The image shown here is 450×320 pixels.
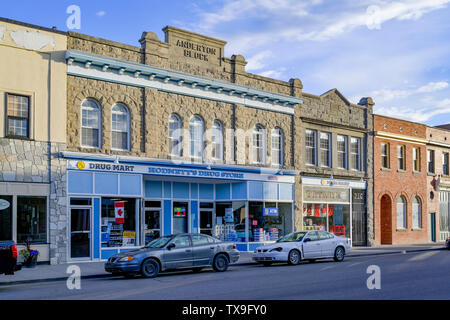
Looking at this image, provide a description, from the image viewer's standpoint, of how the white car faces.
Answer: facing the viewer and to the left of the viewer

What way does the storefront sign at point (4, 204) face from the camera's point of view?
toward the camera

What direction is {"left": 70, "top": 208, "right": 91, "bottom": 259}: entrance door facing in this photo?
toward the camera

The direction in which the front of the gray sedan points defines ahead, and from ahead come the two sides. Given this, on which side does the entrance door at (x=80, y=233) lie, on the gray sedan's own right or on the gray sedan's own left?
on the gray sedan's own right

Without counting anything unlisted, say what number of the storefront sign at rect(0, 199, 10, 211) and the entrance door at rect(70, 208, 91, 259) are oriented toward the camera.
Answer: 2
